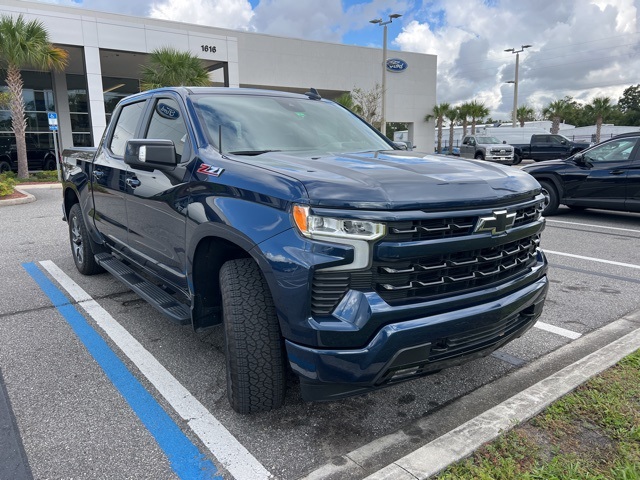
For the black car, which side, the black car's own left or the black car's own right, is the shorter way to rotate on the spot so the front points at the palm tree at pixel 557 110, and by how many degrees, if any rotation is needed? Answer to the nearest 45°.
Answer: approximately 90° to the black car's own right

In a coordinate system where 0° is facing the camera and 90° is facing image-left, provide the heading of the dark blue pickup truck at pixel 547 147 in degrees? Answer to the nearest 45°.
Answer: approximately 270°

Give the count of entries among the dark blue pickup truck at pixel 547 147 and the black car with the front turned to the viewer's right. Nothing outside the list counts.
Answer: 1

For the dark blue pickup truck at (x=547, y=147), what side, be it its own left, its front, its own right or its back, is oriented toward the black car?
right

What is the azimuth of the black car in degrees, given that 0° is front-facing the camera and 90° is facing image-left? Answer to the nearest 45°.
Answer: approximately 90°

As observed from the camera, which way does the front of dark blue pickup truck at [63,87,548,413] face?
facing the viewer and to the right of the viewer

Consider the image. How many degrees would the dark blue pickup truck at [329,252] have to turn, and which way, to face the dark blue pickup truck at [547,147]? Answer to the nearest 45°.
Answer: approximately 90° to its left
